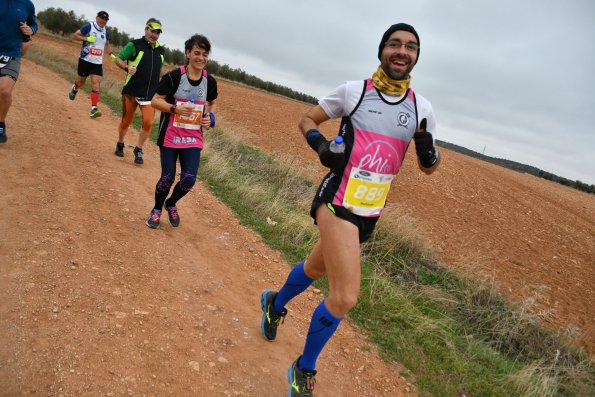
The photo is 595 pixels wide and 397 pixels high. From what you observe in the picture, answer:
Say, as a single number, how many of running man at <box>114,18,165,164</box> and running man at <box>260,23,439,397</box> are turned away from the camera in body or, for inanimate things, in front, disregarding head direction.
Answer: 0

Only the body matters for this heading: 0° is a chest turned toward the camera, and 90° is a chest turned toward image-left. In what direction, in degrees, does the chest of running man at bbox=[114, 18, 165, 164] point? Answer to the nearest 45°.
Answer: approximately 315°

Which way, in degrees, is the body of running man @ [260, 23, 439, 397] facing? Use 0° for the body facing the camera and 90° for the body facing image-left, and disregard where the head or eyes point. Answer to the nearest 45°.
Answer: approximately 315°

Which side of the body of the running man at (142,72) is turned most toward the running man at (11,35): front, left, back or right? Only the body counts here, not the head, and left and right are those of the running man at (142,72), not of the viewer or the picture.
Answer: right

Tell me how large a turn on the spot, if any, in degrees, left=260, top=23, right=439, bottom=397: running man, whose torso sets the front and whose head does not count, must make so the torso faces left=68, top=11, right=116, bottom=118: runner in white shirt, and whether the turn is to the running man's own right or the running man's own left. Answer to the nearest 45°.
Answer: approximately 180°

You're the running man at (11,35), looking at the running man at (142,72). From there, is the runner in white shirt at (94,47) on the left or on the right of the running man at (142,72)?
left

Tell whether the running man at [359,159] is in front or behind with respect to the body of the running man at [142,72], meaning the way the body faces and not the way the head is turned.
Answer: in front

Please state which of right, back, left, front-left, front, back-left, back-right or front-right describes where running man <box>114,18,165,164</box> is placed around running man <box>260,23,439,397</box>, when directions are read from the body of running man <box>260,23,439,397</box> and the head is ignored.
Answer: back

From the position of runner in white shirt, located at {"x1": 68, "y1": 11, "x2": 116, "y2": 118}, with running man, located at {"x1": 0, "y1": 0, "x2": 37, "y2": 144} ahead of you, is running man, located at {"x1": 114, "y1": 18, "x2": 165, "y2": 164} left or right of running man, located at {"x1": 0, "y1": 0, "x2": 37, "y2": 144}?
left
